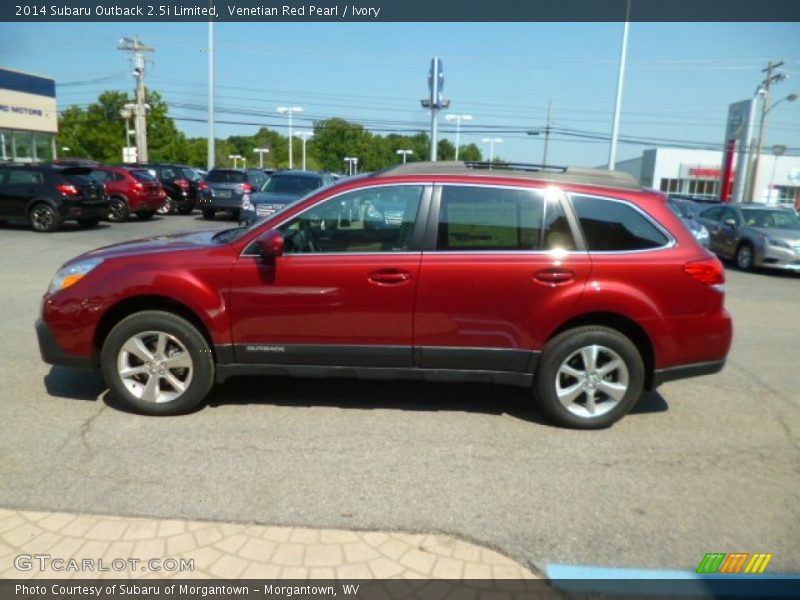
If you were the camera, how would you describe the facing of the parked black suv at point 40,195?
facing away from the viewer and to the left of the viewer

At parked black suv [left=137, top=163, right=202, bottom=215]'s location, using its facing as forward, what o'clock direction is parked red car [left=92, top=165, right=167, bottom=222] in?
The parked red car is roughly at 8 o'clock from the parked black suv.

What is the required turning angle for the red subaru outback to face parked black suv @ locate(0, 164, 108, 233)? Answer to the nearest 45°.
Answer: approximately 45° to its right

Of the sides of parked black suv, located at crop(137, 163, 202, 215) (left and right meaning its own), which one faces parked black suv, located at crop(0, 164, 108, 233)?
left

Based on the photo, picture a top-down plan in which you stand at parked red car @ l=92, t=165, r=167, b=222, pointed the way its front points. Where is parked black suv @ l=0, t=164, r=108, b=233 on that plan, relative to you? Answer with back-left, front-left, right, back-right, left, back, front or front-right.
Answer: left

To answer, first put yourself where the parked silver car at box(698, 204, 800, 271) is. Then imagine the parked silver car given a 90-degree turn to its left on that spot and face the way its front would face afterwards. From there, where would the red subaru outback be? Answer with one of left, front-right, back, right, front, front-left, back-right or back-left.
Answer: back-right

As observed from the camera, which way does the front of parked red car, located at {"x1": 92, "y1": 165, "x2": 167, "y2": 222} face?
facing away from the viewer and to the left of the viewer

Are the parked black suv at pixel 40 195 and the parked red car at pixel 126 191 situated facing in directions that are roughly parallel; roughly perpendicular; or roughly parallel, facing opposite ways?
roughly parallel

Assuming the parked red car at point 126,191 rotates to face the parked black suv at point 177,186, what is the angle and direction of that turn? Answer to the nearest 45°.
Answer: approximately 90° to its right

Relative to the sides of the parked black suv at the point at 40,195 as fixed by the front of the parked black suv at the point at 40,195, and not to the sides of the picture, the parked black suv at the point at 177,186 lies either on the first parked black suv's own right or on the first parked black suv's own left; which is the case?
on the first parked black suv's own right

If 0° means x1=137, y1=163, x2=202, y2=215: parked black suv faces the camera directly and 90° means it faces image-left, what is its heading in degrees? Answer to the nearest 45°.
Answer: approximately 135°

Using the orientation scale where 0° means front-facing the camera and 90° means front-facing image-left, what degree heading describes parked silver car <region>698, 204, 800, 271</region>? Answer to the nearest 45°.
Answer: approximately 315°

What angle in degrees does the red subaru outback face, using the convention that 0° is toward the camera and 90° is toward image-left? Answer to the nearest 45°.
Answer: approximately 90°
